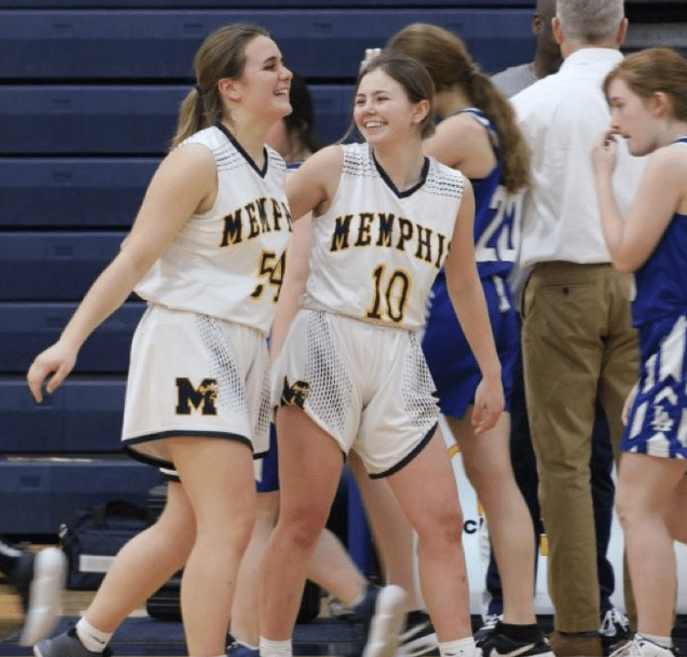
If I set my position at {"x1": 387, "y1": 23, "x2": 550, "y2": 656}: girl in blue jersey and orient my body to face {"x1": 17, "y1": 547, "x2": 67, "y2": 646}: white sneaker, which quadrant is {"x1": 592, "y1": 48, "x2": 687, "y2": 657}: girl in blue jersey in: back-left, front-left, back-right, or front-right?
back-left

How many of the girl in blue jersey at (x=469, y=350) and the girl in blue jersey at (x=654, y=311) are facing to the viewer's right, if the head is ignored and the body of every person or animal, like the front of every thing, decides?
0

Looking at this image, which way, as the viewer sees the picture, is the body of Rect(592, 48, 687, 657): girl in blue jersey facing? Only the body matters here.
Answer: to the viewer's left

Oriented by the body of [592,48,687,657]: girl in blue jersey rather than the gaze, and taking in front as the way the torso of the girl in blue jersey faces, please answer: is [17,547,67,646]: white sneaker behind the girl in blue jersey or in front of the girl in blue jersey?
in front

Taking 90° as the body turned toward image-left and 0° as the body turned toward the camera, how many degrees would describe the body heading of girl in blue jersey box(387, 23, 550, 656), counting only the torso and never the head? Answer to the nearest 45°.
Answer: approximately 135°

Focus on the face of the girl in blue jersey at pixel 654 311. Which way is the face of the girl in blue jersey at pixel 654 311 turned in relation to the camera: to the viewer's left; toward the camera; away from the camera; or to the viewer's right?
to the viewer's left
